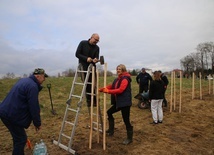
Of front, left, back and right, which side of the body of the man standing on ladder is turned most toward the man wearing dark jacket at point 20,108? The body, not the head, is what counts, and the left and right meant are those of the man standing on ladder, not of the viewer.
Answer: right

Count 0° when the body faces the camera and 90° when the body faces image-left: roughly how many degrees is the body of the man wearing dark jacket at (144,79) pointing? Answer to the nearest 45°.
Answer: approximately 0°

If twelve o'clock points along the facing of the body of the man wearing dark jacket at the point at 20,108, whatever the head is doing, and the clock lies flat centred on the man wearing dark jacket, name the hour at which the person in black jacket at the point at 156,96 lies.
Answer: The person in black jacket is roughly at 11 o'clock from the man wearing dark jacket.

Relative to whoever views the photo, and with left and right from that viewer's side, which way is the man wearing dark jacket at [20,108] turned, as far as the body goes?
facing to the right of the viewer
